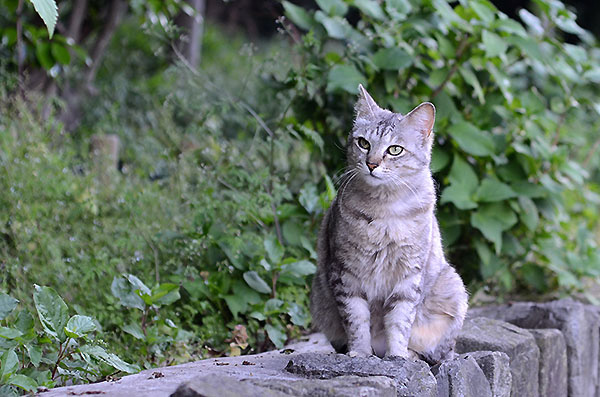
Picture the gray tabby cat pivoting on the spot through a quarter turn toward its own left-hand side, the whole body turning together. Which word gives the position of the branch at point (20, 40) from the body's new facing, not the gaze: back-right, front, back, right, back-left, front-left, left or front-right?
back-left

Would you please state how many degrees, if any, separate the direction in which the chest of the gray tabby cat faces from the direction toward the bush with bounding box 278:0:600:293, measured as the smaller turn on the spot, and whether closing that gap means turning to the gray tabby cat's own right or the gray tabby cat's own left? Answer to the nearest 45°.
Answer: approximately 180°

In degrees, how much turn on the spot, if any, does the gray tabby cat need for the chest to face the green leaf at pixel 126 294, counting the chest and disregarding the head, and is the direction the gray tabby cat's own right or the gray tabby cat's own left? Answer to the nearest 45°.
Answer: approximately 90° to the gray tabby cat's own right

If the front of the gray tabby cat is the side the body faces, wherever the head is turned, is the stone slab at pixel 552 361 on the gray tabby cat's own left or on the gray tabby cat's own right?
on the gray tabby cat's own left

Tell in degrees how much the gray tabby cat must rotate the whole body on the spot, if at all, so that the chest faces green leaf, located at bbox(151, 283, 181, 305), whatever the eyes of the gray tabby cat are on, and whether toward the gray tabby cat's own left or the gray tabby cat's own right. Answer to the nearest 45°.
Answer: approximately 90° to the gray tabby cat's own right

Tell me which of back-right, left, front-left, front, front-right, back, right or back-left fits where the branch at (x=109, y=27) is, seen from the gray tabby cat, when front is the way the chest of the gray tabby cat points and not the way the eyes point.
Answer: back-right

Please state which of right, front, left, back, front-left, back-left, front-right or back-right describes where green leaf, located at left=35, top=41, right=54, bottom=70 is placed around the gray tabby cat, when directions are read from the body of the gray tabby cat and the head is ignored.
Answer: back-right

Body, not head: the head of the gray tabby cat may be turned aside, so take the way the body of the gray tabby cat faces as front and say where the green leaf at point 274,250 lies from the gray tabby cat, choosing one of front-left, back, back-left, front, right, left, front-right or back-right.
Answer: back-right

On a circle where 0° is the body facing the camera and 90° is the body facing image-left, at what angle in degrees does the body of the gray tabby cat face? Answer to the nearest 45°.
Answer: approximately 0°

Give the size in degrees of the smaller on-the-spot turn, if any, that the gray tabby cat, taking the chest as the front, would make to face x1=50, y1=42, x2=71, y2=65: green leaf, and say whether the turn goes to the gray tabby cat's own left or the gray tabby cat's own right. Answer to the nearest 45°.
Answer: approximately 135° to the gray tabby cat's own right

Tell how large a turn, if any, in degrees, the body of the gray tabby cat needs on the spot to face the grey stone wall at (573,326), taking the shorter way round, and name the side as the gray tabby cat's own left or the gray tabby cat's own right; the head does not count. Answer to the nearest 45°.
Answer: approximately 135° to the gray tabby cat's own left
